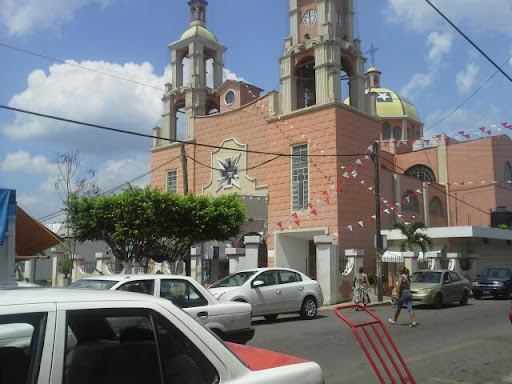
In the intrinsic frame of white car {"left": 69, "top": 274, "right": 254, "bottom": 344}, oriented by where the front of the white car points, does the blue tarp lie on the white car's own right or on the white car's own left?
on the white car's own right

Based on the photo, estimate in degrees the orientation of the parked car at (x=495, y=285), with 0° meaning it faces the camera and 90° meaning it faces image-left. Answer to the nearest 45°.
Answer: approximately 45°

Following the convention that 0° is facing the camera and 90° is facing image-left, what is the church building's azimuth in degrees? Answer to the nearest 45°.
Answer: approximately 45°

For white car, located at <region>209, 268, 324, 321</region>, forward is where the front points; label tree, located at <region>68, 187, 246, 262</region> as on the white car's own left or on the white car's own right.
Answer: on the white car's own right

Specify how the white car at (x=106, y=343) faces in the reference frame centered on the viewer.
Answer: facing to the left of the viewer

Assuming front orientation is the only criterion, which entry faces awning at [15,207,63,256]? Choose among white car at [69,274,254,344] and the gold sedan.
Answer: the gold sedan
